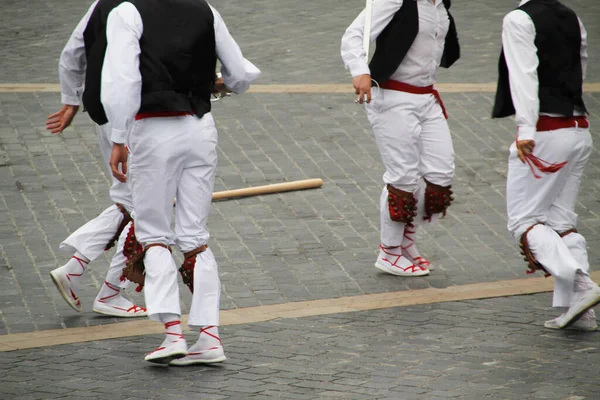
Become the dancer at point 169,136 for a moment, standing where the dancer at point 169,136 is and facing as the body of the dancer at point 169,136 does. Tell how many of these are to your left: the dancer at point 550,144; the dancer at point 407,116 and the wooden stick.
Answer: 0

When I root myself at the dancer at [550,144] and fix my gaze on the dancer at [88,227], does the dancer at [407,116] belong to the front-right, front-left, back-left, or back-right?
front-right

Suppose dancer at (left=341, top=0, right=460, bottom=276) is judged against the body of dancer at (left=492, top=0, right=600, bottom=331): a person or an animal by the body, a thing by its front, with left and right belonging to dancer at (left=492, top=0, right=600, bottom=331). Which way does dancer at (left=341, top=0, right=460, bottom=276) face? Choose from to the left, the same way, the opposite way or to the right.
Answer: the opposite way

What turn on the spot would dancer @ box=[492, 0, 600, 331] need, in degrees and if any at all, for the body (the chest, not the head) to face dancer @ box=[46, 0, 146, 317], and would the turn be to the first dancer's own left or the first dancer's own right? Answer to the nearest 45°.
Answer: approximately 45° to the first dancer's own left

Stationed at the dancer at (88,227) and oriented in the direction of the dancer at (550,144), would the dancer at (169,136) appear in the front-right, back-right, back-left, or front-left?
front-right

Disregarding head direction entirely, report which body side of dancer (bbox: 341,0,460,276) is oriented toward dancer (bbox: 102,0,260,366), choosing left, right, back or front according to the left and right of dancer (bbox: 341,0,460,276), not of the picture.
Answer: right

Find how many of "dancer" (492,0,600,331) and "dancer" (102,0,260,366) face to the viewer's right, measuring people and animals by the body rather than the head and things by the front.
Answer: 0
